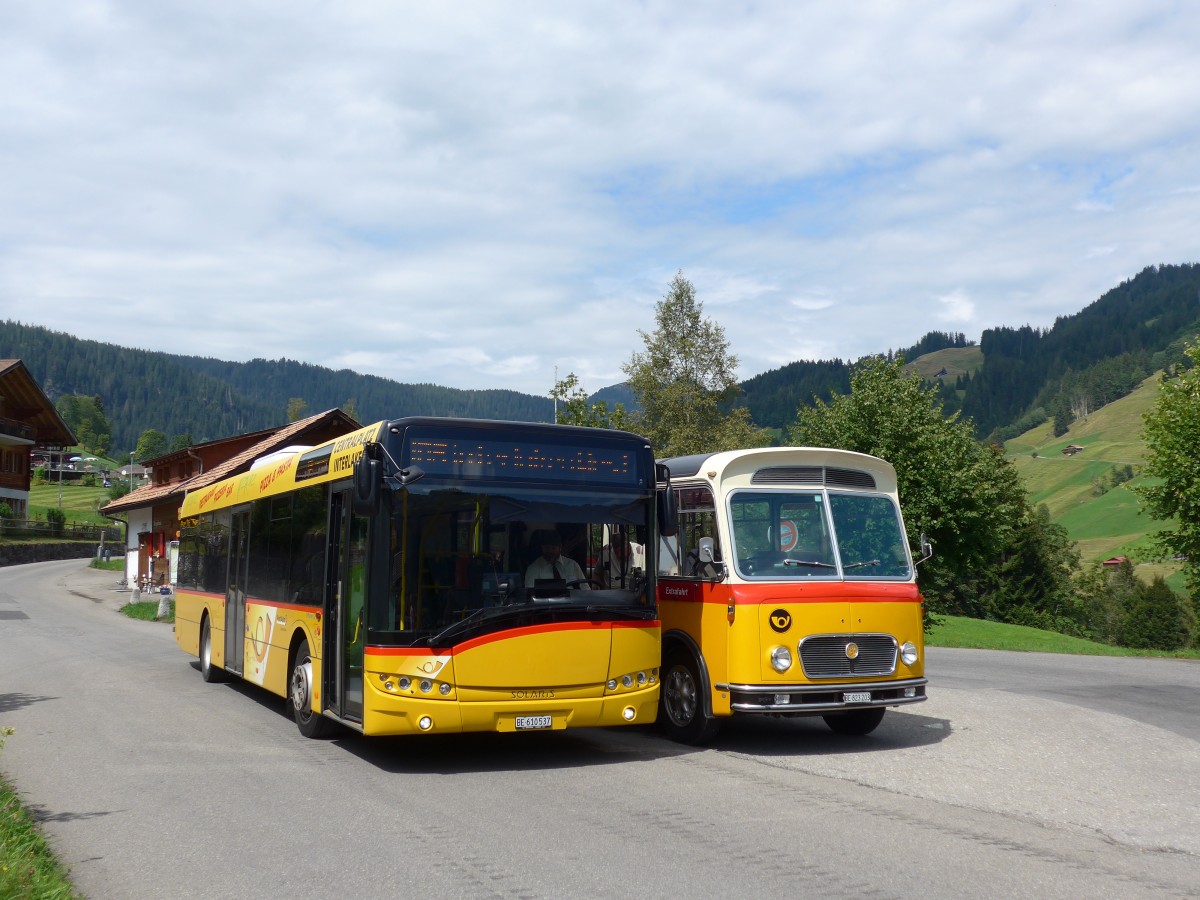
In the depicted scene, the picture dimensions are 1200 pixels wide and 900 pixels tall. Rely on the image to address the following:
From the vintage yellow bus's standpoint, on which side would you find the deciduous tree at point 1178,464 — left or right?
on its left

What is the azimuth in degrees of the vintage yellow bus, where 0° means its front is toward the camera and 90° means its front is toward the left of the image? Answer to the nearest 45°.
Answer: approximately 315°

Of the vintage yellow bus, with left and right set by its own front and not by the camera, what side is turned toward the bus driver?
right

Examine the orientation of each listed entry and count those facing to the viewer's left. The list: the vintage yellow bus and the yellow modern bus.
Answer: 0

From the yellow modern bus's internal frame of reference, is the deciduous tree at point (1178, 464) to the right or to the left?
on its left

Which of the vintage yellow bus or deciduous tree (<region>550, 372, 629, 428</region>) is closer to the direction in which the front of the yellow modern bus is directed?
the vintage yellow bus

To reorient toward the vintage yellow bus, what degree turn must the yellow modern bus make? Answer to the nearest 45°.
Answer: approximately 45° to its left

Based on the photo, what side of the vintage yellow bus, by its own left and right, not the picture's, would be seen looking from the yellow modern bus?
right

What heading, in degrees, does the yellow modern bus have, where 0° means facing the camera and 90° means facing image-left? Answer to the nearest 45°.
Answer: approximately 315°

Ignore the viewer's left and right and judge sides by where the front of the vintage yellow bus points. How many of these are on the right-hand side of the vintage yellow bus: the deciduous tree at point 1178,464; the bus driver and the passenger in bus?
2

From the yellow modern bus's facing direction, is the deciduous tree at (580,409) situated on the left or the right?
on its left
